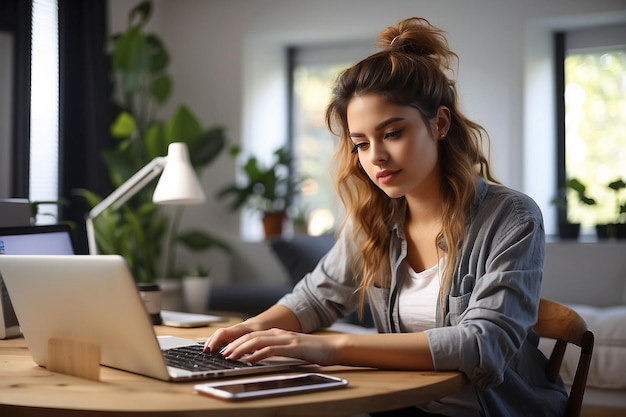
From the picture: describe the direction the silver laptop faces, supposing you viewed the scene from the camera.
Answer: facing away from the viewer and to the right of the viewer

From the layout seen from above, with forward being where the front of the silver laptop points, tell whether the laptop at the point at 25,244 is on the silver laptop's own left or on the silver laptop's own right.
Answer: on the silver laptop's own left

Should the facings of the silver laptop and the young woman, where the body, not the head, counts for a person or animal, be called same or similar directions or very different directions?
very different directions

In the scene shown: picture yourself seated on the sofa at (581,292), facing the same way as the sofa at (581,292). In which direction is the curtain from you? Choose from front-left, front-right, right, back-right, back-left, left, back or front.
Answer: right

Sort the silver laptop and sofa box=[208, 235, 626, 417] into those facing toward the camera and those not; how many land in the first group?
1

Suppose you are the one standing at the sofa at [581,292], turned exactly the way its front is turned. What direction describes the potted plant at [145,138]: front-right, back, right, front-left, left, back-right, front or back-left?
right

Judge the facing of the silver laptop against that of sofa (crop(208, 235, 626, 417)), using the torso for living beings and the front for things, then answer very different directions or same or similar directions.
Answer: very different directions

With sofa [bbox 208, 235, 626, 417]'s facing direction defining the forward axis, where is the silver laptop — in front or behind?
in front

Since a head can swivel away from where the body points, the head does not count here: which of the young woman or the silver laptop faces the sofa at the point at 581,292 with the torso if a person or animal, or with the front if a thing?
the silver laptop

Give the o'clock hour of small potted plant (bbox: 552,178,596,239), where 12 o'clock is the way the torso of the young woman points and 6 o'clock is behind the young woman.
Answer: The small potted plant is roughly at 5 o'clock from the young woman.

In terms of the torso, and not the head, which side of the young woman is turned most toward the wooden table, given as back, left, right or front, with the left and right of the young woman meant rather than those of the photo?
front
